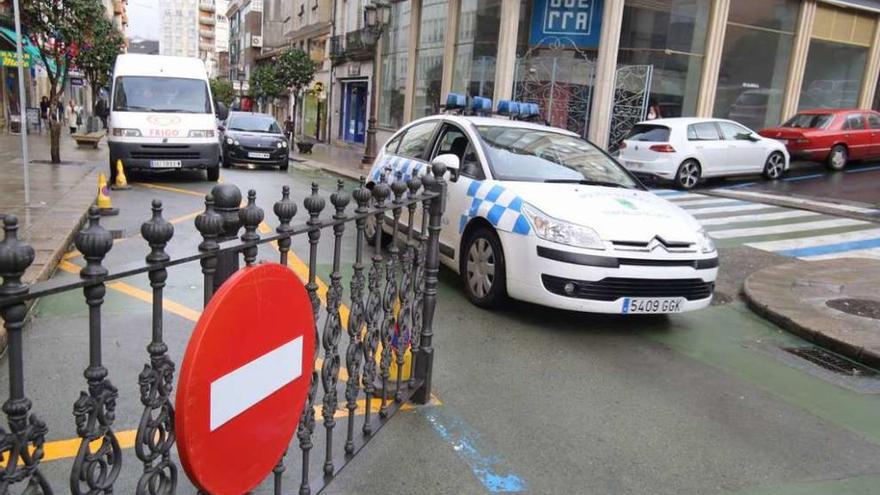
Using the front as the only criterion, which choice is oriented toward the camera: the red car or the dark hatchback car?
the dark hatchback car

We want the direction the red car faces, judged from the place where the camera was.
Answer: facing away from the viewer and to the right of the viewer

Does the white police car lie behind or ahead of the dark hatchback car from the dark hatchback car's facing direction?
ahead

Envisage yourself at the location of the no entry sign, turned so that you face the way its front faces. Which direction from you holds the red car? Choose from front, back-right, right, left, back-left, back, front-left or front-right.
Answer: left

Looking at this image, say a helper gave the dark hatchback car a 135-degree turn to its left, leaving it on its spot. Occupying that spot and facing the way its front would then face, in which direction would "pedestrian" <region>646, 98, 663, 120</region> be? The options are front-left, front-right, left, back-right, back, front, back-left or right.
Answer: front-right

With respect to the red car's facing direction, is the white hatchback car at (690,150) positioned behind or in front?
behind

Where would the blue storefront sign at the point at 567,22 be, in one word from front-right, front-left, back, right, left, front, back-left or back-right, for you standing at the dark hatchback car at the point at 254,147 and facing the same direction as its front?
left

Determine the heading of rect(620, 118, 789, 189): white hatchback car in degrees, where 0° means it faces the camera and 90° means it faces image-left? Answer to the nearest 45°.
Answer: approximately 225°

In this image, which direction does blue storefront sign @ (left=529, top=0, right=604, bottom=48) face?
toward the camera

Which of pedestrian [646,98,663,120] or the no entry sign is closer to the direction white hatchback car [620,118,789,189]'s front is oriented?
the pedestrian

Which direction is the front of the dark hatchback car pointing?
toward the camera

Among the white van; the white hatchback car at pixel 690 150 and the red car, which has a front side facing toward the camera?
the white van

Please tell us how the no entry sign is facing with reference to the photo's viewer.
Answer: facing the viewer and to the right of the viewer

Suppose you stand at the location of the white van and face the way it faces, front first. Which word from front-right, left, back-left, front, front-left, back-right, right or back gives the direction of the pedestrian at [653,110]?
left

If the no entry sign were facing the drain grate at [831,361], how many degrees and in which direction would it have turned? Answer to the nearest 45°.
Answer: approximately 90° to its left

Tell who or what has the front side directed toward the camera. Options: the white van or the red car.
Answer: the white van

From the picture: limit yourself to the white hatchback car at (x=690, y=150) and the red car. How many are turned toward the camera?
0

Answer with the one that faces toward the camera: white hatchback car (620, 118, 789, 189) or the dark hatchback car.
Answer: the dark hatchback car

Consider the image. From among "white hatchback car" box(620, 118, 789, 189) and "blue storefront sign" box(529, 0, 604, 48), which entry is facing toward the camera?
the blue storefront sign
